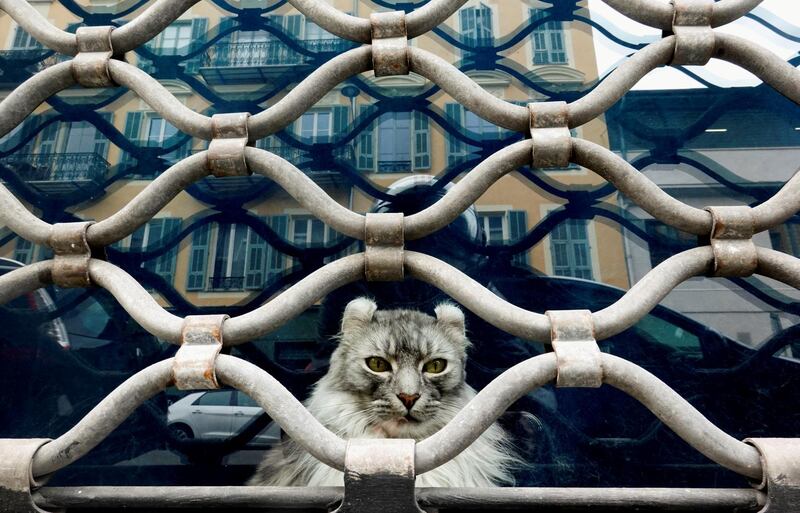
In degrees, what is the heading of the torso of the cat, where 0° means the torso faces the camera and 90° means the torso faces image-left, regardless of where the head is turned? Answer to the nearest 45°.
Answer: approximately 0°
